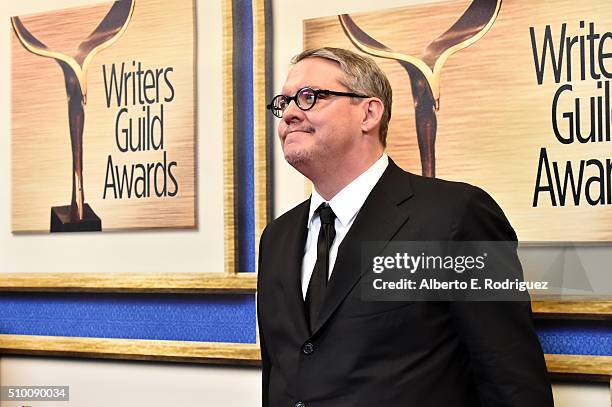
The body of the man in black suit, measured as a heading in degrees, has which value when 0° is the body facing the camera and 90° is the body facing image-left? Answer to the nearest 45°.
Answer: approximately 45°

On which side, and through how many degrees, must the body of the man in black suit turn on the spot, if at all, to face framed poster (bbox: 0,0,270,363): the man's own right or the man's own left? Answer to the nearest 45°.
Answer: approximately 90° to the man's own right
